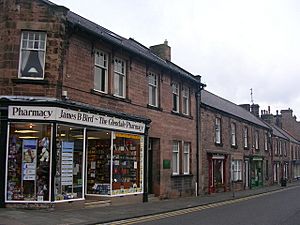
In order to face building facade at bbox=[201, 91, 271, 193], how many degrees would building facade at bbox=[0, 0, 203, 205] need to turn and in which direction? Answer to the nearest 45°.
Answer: approximately 90° to its left

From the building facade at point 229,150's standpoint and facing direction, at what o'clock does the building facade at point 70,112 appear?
the building facade at point 70,112 is roughly at 2 o'clock from the building facade at point 229,150.

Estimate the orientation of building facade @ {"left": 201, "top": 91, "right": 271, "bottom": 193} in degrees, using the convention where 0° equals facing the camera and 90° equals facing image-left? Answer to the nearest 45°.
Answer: approximately 315°

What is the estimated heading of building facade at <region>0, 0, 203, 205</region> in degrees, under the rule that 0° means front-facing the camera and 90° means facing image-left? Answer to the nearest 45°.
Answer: approximately 315°

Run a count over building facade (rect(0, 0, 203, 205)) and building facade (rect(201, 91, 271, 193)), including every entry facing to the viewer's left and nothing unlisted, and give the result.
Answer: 0
